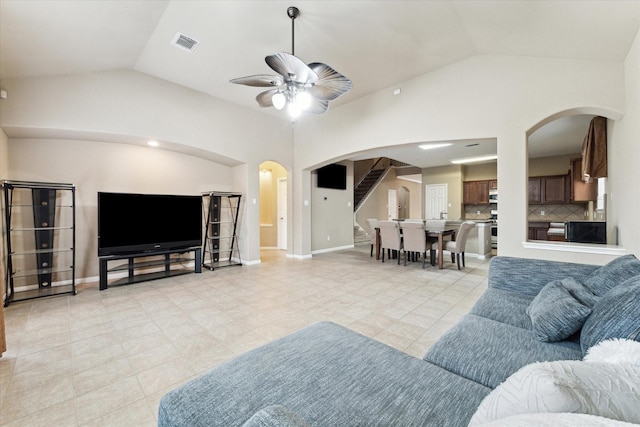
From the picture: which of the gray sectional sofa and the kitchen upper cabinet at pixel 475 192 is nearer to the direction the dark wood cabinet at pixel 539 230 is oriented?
the gray sectional sofa

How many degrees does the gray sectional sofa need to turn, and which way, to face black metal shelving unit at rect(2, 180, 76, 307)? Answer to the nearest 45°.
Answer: approximately 45° to its left

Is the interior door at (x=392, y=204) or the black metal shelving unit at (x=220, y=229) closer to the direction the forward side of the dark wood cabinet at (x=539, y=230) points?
the black metal shelving unit

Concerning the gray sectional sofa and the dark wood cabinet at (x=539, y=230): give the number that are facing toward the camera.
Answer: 1

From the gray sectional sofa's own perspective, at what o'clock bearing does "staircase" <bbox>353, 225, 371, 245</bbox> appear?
The staircase is roughly at 1 o'clock from the gray sectional sofa.

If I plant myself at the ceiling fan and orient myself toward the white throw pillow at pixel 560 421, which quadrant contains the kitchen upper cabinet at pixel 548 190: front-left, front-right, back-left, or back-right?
back-left

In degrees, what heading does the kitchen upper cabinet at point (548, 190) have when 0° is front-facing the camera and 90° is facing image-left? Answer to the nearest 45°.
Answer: approximately 0°

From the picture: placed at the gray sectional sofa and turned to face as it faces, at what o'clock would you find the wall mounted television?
The wall mounted television is roughly at 1 o'clock from the gray sectional sofa.
